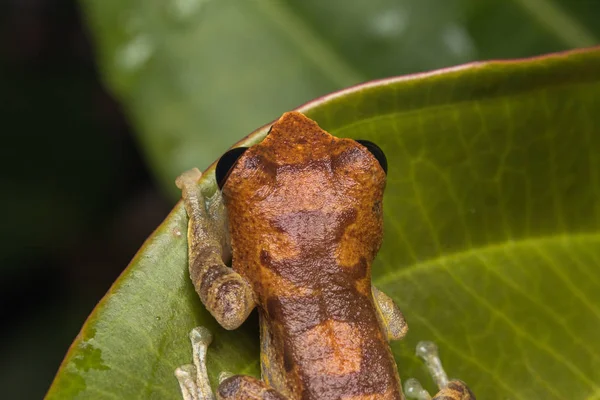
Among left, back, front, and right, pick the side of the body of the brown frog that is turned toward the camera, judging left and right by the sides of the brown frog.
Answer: back
